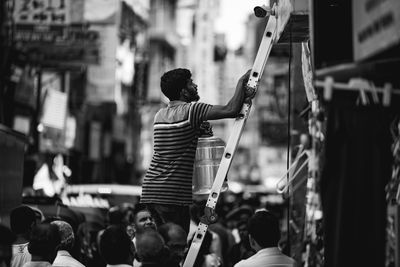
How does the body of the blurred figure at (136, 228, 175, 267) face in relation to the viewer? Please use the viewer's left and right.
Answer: facing away from the viewer

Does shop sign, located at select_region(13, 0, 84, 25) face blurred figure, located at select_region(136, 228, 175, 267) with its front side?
yes

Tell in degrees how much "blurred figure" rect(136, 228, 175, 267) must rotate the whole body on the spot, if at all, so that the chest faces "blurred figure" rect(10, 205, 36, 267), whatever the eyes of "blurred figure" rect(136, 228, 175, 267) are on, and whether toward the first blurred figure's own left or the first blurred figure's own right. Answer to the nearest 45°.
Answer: approximately 45° to the first blurred figure's own left

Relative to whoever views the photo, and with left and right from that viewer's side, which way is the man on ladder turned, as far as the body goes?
facing away from the viewer and to the right of the viewer

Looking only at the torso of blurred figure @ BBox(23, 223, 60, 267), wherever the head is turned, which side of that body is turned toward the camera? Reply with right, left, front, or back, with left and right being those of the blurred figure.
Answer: back

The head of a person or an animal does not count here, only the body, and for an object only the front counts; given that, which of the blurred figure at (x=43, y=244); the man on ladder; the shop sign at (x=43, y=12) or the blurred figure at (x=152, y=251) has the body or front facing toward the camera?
the shop sign

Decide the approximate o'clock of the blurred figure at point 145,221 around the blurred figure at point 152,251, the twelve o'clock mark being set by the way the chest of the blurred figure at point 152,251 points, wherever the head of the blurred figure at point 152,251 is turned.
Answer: the blurred figure at point 145,221 is roughly at 12 o'clock from the blurred figure at point 152,251.

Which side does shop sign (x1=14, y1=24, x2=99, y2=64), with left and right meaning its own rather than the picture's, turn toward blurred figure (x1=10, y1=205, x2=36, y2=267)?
front

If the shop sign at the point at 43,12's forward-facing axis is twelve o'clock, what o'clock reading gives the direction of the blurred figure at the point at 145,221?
The blurred figure is roughly at 12 o'clock from the shop sign.

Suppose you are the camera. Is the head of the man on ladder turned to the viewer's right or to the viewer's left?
to the viewer's right

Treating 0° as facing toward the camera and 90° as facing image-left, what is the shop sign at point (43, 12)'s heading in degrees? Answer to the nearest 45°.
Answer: approximately 0°
